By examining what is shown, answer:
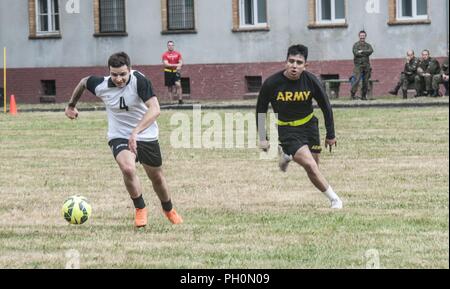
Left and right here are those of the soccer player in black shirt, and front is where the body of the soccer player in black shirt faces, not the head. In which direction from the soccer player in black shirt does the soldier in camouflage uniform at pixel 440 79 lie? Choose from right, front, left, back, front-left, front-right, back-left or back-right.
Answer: back

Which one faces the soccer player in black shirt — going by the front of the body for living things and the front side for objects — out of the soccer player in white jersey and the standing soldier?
the standing soldier

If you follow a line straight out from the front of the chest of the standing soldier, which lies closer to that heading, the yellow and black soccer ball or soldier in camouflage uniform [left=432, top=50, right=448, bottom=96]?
the yellow and black soccer ball

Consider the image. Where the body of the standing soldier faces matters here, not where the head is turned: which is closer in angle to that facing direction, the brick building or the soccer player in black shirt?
the soccer player in black shirt

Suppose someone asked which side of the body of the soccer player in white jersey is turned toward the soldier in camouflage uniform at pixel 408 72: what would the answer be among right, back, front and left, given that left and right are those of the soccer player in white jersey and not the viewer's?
back

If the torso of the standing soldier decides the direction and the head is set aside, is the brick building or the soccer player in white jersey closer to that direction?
the soccer player in white jersey

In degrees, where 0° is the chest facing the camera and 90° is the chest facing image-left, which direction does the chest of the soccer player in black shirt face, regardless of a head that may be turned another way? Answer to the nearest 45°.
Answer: approximately 0°

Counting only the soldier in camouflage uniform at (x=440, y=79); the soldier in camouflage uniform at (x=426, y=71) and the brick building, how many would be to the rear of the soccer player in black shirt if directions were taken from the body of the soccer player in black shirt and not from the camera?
3
